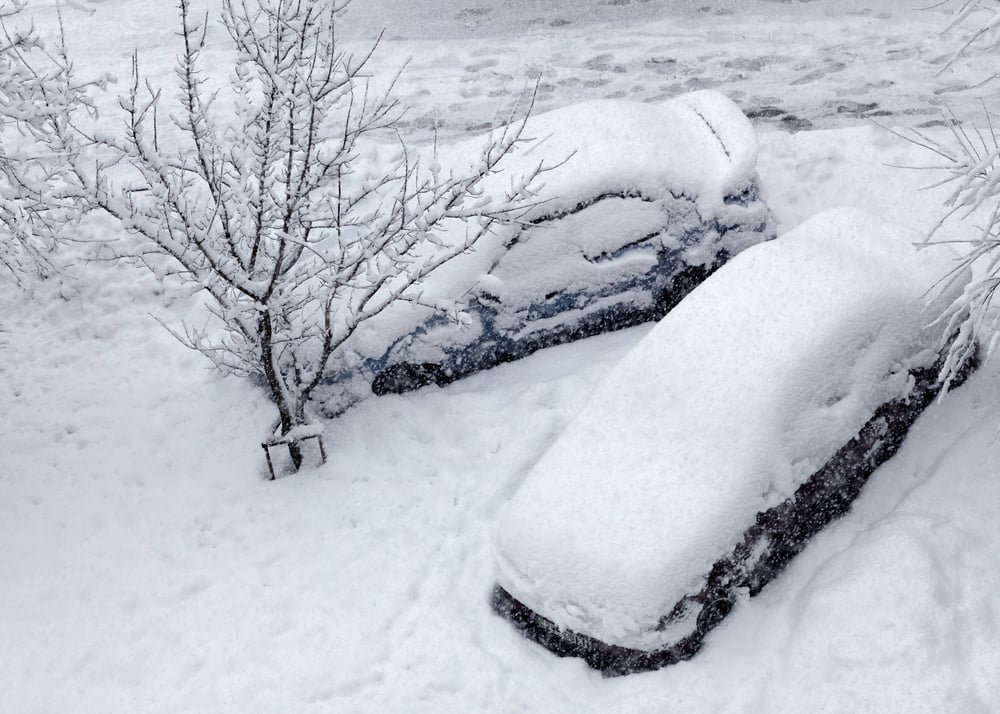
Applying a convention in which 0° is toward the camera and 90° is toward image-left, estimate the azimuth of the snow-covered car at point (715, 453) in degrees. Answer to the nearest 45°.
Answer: approximately 45°

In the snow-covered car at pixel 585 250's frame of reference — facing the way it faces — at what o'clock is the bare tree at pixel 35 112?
The bare tree is roughly at 1 o'clock from the snow-covered car.

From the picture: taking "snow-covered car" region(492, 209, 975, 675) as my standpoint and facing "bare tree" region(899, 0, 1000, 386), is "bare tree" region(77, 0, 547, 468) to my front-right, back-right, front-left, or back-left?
back-left

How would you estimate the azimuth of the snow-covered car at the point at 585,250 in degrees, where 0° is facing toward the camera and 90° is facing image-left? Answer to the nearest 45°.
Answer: approximately 45°
